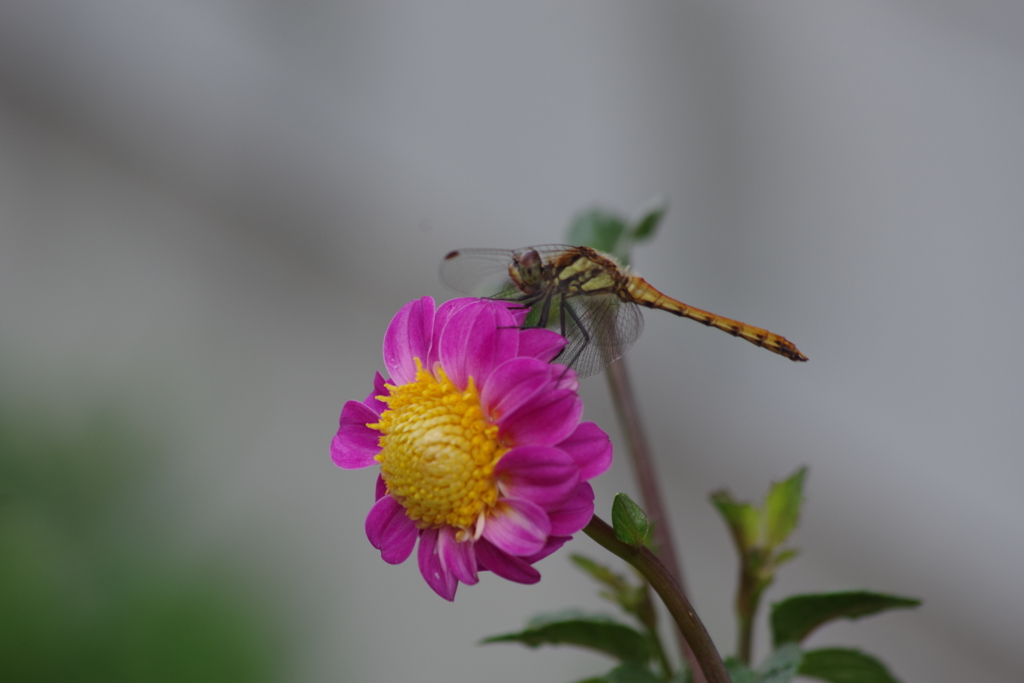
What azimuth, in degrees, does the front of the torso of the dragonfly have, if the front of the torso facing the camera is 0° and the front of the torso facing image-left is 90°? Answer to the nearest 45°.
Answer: approximately 90°
